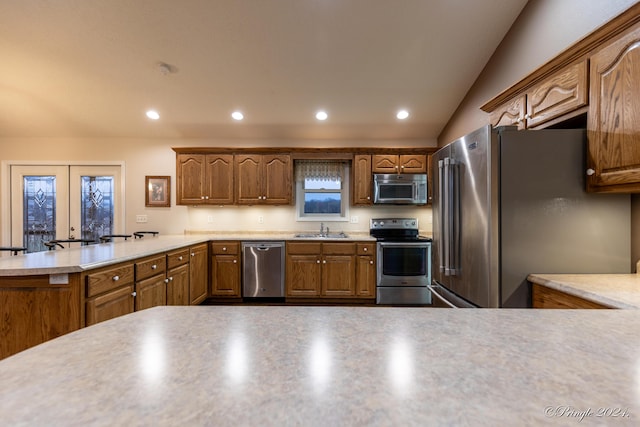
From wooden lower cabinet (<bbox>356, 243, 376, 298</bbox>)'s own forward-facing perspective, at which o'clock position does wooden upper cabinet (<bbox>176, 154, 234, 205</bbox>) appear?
The wooden upper cabinet is roughly at 3 o'clock from the wooden lower cabinet.

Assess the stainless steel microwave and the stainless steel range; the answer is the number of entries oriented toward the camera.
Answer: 2

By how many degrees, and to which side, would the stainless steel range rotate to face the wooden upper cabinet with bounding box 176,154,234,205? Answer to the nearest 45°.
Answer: approximately 90° to its right

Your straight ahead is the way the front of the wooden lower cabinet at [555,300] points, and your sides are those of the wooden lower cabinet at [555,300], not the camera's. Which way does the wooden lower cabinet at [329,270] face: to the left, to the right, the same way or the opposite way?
to the left

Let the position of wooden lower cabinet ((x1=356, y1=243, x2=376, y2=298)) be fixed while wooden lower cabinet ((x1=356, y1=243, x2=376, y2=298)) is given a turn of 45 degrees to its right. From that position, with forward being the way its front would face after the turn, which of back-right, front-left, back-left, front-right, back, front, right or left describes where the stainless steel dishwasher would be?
front-right

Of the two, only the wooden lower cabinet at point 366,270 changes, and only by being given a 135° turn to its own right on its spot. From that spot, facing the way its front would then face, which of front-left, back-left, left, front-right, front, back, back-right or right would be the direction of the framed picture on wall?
front-left
